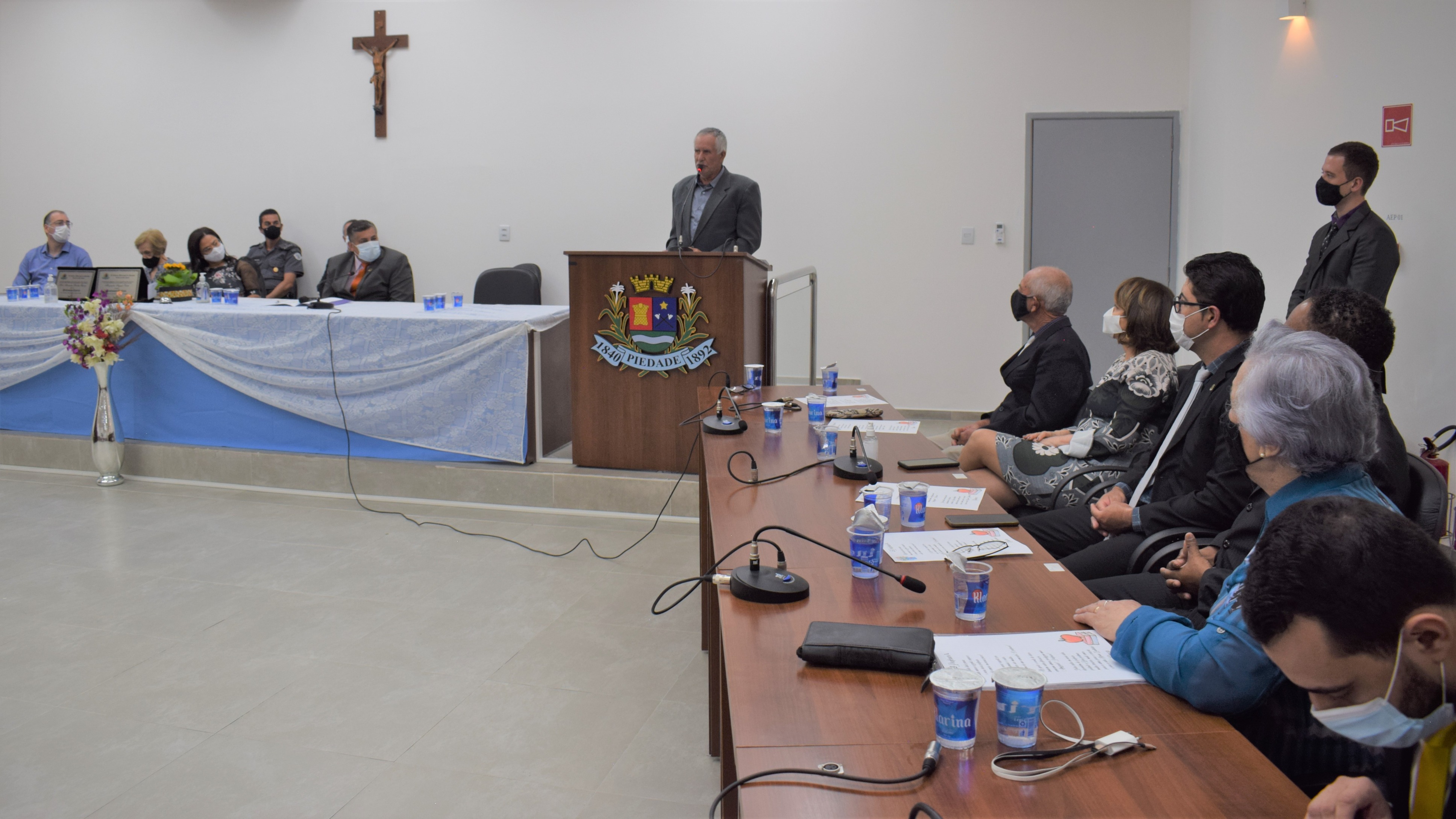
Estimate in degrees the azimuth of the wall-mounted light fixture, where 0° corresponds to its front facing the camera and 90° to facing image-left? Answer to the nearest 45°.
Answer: approximately 45°

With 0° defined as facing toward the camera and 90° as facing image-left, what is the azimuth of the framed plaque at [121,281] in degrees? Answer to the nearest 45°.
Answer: approximately 0°

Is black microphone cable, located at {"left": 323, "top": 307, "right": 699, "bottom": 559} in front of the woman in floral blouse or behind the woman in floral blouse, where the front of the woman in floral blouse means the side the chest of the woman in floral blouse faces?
in front

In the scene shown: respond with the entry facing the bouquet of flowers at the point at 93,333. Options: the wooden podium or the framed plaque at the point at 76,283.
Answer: the framed plaque

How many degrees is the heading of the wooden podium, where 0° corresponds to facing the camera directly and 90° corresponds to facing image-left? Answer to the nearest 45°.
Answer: approximately 0°

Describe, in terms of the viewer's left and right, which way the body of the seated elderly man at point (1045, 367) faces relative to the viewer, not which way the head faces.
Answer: facing to the left of the viewer

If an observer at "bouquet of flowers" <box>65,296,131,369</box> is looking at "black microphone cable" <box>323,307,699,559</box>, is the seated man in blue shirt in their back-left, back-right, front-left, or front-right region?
back-left

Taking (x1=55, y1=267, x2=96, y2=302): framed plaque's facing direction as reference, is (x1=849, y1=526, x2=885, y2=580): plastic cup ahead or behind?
ahead

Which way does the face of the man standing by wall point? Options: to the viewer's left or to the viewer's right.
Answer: to the viewer's left

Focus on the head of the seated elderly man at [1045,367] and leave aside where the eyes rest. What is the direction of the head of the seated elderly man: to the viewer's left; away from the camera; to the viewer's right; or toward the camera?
to the viewer's left
